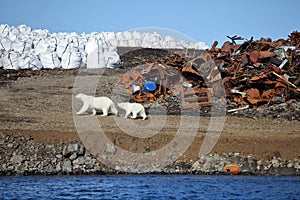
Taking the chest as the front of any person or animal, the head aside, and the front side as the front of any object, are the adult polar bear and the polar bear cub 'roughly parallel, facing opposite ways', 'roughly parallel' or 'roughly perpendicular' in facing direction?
roughly parallel
